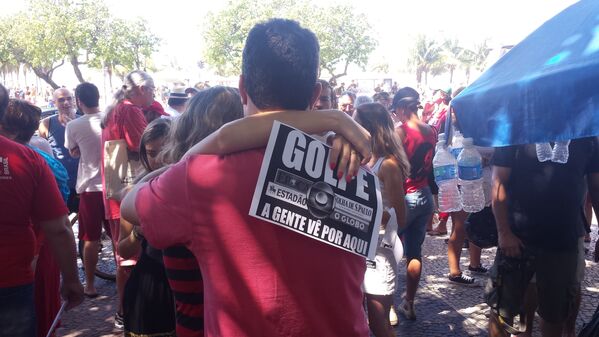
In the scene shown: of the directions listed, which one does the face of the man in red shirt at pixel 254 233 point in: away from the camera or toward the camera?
away from the camera

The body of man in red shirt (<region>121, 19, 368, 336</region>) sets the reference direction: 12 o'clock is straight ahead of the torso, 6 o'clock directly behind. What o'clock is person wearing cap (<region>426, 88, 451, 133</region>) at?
The person wearing cap is roughly at 1 o'clock from the man in red shirt.

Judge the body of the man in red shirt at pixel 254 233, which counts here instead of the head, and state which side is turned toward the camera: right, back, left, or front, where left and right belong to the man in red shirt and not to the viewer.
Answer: back

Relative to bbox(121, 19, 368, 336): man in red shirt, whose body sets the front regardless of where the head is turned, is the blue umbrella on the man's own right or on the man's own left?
on the man's own right

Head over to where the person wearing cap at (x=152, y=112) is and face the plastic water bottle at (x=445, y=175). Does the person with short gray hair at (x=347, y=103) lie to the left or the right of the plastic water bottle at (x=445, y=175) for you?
left

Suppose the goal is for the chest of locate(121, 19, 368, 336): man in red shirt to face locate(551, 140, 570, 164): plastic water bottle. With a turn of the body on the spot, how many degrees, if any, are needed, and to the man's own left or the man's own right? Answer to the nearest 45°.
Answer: approximately 45° to the man's own right
